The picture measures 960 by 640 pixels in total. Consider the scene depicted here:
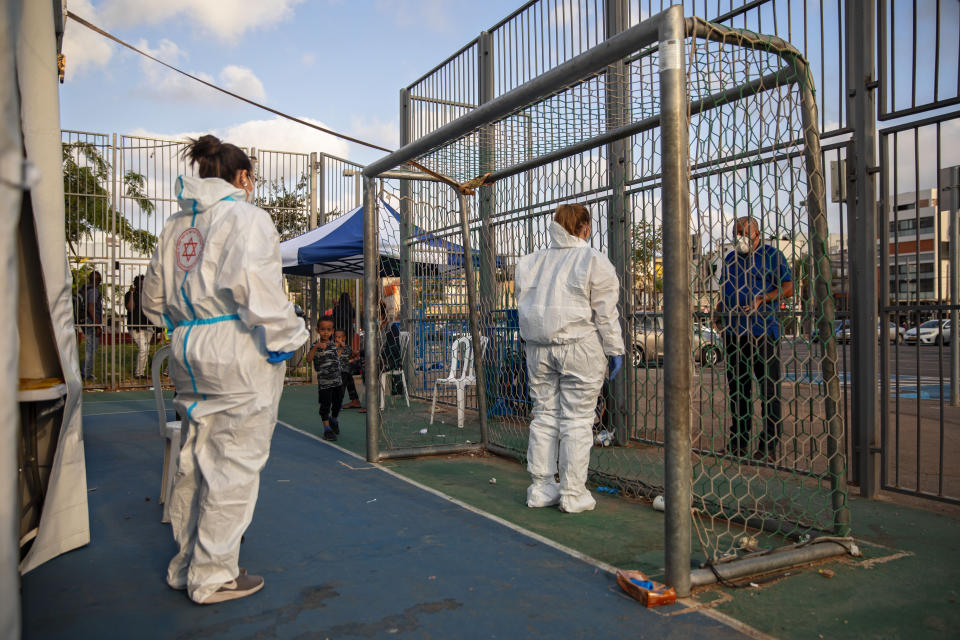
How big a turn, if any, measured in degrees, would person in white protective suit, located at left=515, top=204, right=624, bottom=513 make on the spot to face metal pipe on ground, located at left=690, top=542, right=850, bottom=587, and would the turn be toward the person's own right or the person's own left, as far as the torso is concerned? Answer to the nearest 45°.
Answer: approximately 90° to the person's own right

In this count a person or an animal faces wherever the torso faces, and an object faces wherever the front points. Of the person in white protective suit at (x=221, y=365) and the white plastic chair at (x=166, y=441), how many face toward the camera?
0

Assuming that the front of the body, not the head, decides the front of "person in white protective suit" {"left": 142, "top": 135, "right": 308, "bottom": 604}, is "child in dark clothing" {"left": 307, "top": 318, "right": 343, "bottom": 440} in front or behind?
in front

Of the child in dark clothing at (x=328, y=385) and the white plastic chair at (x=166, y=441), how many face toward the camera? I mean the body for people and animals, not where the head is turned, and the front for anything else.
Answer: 1

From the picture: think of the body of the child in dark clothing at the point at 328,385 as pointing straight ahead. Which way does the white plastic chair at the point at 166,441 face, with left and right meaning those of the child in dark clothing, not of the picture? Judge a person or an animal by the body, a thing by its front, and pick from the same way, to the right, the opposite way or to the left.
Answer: to the left

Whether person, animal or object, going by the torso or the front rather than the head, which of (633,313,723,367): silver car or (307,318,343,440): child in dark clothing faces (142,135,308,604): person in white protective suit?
the child in dark clothing

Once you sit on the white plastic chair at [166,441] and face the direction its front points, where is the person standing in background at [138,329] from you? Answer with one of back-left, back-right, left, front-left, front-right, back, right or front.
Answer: left

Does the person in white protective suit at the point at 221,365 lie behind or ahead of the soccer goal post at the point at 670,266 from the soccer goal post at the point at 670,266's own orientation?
ahead

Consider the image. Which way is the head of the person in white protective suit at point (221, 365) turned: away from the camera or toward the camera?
away from the camera

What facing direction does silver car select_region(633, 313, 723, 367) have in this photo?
to the viewer's right

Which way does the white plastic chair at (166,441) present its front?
to the viewer's right
